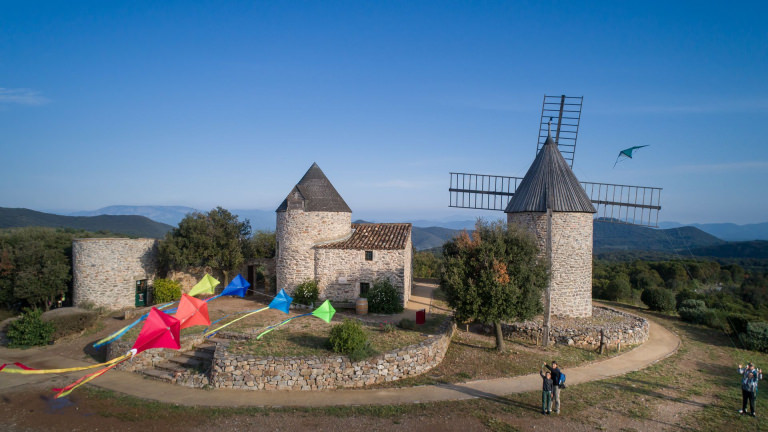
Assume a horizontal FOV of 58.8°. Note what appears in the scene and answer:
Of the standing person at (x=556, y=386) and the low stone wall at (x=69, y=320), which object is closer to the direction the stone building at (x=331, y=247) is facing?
the standing person

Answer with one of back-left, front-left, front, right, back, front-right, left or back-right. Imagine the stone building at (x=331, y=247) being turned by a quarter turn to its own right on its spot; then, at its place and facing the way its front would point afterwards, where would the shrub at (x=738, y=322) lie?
back

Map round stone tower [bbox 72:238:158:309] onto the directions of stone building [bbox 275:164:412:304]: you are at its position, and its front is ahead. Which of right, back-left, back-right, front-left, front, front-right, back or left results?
right

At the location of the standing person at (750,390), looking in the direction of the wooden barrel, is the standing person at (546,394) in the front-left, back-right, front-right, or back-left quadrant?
front-left

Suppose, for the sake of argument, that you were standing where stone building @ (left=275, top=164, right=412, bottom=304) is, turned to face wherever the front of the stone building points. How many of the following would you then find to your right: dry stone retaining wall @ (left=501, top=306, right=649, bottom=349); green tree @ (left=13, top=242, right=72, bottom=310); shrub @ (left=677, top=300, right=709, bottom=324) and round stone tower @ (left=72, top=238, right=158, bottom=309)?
2

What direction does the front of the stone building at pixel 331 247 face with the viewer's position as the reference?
facing the viewer

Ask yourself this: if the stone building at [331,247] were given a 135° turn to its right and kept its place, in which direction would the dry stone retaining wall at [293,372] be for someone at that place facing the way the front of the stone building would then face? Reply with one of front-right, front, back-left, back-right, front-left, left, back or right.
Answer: back-left

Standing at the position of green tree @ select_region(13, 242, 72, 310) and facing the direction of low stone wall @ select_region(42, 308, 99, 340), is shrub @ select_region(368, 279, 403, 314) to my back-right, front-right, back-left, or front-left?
front-left

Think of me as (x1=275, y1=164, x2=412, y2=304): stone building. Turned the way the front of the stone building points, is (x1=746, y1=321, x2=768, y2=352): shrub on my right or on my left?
on my left

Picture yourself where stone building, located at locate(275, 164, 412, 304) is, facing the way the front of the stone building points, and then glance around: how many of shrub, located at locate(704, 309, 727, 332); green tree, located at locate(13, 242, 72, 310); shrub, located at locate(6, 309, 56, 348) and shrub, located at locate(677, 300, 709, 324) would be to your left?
2

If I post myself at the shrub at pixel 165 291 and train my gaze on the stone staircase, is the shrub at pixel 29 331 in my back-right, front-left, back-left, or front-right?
front-right

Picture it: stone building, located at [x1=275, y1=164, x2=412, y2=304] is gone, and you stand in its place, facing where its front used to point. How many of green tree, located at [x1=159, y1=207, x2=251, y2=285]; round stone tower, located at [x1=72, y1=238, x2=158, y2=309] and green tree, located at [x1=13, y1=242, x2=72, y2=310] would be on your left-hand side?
0

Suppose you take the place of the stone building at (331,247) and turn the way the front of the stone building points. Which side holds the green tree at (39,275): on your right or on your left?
on your right

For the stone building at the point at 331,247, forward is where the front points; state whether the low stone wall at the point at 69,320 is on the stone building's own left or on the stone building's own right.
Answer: on the stone building's own right

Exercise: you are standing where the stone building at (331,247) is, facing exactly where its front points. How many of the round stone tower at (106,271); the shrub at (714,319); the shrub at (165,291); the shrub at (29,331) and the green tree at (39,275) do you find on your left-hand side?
1

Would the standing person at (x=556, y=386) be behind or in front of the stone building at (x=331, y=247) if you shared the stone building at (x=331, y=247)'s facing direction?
in front

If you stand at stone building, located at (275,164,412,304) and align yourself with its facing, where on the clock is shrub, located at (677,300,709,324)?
The shrub is roughly at 9 o'clock from the stone building.

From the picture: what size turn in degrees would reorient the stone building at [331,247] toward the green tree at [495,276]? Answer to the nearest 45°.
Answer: approximately 45° to its left

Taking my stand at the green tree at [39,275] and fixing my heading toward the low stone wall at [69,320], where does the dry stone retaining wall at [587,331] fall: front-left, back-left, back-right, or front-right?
front-left

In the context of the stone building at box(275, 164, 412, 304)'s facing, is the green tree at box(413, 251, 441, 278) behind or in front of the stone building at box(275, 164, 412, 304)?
behind
